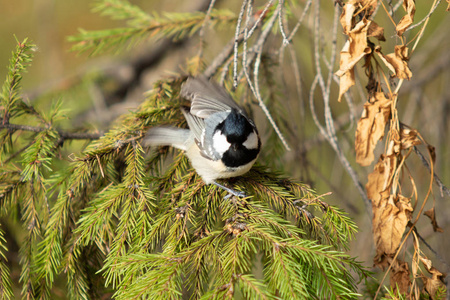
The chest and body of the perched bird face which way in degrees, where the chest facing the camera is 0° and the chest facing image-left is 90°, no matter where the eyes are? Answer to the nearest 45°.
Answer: approximately 315°
